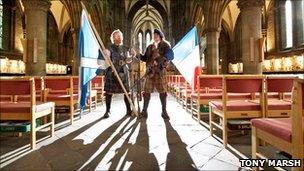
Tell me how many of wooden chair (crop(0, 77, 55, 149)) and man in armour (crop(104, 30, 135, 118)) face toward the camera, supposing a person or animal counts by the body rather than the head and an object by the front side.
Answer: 1

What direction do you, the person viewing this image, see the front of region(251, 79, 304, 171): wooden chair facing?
facing away from the viewer and to the left of the viewer

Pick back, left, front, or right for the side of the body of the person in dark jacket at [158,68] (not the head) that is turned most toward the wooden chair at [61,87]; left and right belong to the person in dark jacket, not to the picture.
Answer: right

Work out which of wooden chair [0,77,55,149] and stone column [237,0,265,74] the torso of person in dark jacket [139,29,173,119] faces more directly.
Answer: the wooden chair

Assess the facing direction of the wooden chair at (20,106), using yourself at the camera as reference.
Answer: facing away from the viewer and to the right of the viewer

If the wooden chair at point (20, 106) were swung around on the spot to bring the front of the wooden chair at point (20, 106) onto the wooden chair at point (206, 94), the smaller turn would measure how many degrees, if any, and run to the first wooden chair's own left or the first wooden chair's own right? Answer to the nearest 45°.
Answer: approximately 45° to the first wooden chair's own right

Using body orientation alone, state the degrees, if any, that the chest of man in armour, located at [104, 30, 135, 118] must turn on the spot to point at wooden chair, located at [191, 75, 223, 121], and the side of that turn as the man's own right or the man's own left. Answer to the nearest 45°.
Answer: approximately 45° to the man's own left
